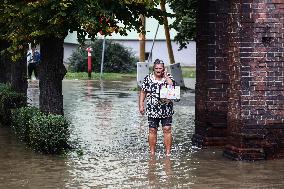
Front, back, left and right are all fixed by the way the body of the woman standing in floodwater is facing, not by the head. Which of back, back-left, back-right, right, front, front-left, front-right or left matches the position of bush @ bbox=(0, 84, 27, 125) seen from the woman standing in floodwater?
back-right

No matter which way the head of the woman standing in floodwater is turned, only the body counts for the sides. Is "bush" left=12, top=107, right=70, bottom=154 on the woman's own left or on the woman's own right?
on the woman's own right

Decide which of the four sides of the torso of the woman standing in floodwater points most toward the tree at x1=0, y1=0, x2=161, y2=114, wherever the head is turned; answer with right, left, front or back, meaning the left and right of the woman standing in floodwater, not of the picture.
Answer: right

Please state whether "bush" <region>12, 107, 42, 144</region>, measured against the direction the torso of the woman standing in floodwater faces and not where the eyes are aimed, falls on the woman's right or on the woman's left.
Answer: on the woman's right

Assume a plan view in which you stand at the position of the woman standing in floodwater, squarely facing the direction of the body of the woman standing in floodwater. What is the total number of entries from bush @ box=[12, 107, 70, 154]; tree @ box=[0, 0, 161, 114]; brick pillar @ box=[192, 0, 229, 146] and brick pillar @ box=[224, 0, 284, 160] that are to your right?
2

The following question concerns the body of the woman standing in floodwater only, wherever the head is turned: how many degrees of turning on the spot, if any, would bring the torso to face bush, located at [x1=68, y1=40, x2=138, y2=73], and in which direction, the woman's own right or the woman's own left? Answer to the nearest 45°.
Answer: approximately 180°

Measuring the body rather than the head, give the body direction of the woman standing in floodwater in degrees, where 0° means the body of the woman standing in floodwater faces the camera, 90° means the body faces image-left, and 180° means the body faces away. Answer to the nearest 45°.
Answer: approximately 0°

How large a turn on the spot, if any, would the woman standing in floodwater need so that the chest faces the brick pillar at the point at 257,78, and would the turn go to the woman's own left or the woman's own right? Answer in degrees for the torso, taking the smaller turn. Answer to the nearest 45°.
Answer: approximately 90° to the woman's own left

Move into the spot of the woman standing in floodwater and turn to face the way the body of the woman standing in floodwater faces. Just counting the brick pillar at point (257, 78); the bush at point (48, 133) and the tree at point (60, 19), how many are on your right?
2

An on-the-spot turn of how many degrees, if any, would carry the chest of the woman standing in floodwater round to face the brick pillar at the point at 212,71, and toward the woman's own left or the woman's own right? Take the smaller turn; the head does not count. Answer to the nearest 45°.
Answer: approximately 135° to the woman's own left
